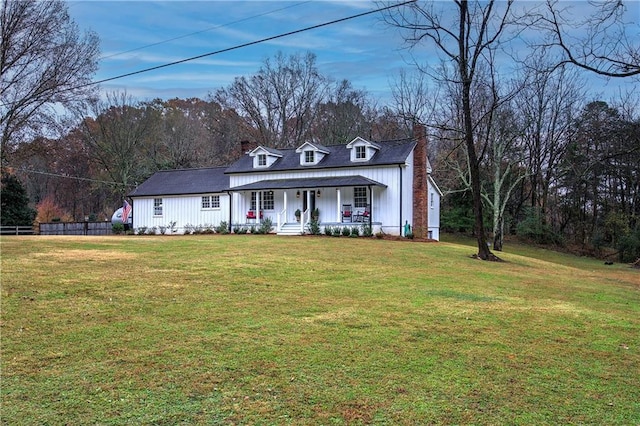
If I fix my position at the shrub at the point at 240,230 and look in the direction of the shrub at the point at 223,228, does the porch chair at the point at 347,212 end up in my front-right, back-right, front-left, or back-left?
back-right

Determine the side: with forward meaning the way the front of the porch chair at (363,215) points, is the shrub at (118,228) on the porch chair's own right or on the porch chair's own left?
on the porch chair's own right

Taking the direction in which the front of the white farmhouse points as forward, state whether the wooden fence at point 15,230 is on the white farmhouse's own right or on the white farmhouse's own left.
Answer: on the white farmhouse's own right

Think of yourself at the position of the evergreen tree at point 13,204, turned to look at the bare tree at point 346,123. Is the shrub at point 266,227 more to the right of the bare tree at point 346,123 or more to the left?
right

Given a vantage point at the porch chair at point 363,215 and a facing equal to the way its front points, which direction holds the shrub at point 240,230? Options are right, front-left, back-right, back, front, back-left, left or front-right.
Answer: front-right

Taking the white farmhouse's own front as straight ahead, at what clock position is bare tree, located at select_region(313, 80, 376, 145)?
The bare tree is roughly at 5 o'clock from the white farmhouse.

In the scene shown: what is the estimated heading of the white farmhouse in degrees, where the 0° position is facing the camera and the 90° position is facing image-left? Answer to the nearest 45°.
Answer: approximately 45°

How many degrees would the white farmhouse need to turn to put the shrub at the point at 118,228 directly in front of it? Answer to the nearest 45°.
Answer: approximately 45° to its right
